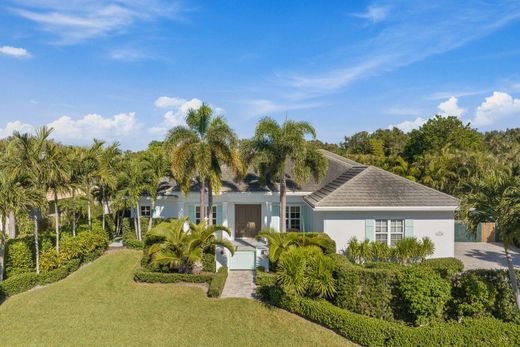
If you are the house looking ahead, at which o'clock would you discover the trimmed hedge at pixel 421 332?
The trimmed hedge is roughly at 12 o'clock from the house.

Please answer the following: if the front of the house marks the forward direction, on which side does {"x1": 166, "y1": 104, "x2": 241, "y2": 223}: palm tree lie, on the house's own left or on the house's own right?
on the house's own right

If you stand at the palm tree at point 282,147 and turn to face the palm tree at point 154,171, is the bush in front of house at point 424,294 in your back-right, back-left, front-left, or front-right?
back-left

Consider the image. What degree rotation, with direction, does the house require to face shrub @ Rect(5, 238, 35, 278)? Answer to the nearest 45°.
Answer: approximately 90° to its right

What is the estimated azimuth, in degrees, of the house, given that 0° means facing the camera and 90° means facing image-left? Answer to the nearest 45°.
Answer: approximately 0°

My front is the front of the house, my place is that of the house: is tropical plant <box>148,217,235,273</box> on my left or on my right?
on my right

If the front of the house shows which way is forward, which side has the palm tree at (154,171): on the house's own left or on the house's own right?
on the house's own right
